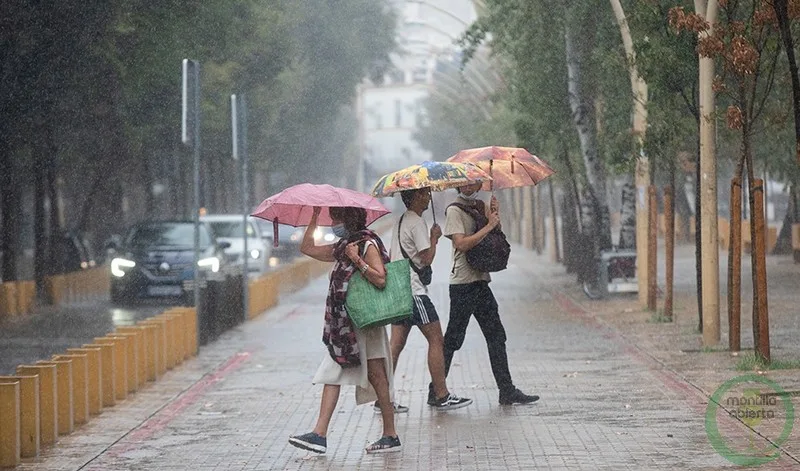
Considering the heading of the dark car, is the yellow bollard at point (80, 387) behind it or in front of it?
in front

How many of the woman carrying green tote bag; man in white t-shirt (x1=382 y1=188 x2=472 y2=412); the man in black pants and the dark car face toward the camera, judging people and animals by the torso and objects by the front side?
1

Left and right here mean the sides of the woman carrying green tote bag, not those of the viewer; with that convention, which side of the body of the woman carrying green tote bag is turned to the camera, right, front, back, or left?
left

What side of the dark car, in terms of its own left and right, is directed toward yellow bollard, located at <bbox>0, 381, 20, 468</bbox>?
front

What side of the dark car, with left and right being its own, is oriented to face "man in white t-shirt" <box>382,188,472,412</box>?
front

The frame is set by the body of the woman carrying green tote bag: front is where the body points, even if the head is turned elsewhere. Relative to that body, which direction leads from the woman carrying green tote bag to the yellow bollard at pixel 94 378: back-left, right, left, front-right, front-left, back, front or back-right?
front-right

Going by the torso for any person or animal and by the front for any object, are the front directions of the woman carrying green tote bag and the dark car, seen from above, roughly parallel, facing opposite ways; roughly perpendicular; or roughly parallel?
roughly perpendicular

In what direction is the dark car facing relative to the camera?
toward the camera

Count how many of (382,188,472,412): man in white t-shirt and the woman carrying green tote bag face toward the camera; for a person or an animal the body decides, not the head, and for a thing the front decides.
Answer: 0

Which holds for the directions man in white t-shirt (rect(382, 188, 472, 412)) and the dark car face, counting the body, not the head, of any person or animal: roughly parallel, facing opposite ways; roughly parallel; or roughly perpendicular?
roughly perpendicular

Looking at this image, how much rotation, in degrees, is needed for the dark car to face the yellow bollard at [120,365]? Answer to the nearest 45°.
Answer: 0° — it already faces it
